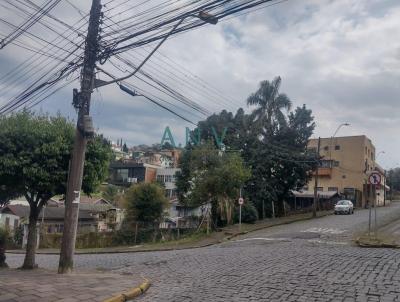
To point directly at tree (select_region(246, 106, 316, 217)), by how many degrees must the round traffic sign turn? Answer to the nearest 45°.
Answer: approximately 180°

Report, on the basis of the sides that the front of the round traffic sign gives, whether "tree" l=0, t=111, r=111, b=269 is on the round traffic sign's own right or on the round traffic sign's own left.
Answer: on the round traffic sign's own right

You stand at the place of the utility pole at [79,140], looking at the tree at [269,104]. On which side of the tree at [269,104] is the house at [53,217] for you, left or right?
left

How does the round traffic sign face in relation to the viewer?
toward the camera

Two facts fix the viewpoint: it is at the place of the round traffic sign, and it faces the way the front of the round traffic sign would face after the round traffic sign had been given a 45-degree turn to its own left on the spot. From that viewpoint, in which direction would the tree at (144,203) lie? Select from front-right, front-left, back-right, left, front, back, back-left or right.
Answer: back

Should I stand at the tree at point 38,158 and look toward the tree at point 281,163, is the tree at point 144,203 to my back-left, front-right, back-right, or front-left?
front-left

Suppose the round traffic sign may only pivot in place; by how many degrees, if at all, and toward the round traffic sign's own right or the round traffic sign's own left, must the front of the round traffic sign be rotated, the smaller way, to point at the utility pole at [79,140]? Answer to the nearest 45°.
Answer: approximately 45° to the round traffic sign's own right

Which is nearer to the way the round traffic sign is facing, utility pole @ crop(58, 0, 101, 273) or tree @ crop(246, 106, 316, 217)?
the utility pole

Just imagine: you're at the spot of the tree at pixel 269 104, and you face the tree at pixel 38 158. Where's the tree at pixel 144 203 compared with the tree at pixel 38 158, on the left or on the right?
right

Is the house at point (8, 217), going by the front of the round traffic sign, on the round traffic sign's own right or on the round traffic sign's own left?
on the round traffic sign's own right
